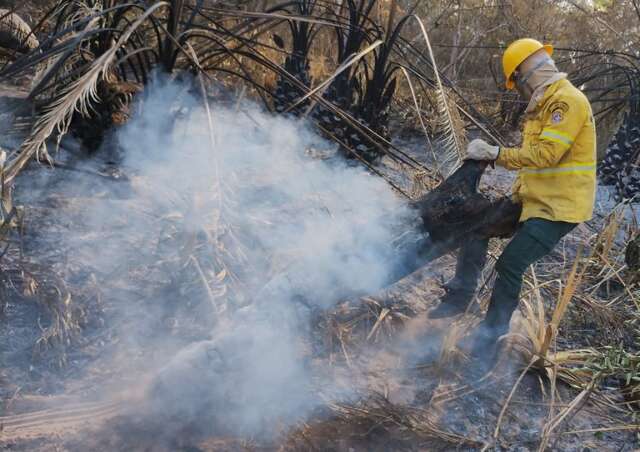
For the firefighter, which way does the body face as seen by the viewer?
to the viewer's left

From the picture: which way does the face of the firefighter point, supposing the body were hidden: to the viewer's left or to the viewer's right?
to the viewer's left

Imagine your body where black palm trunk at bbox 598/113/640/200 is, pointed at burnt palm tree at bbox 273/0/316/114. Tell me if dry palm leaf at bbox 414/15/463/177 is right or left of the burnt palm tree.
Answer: left

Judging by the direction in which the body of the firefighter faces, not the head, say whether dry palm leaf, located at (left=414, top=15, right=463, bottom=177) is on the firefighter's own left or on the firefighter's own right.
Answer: on the firefighter's own right

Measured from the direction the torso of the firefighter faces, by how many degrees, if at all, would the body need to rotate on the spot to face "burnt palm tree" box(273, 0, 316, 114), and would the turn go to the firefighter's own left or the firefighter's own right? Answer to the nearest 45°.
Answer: approximately 45° to the firefighter's own right
